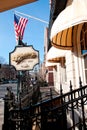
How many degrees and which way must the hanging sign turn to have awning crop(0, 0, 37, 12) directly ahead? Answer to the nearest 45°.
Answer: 0° — it already faces it

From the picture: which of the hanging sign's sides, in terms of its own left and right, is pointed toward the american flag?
back

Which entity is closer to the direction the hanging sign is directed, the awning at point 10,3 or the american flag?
the awning

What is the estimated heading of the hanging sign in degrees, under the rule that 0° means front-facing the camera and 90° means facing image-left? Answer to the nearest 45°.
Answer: approximately 0°
